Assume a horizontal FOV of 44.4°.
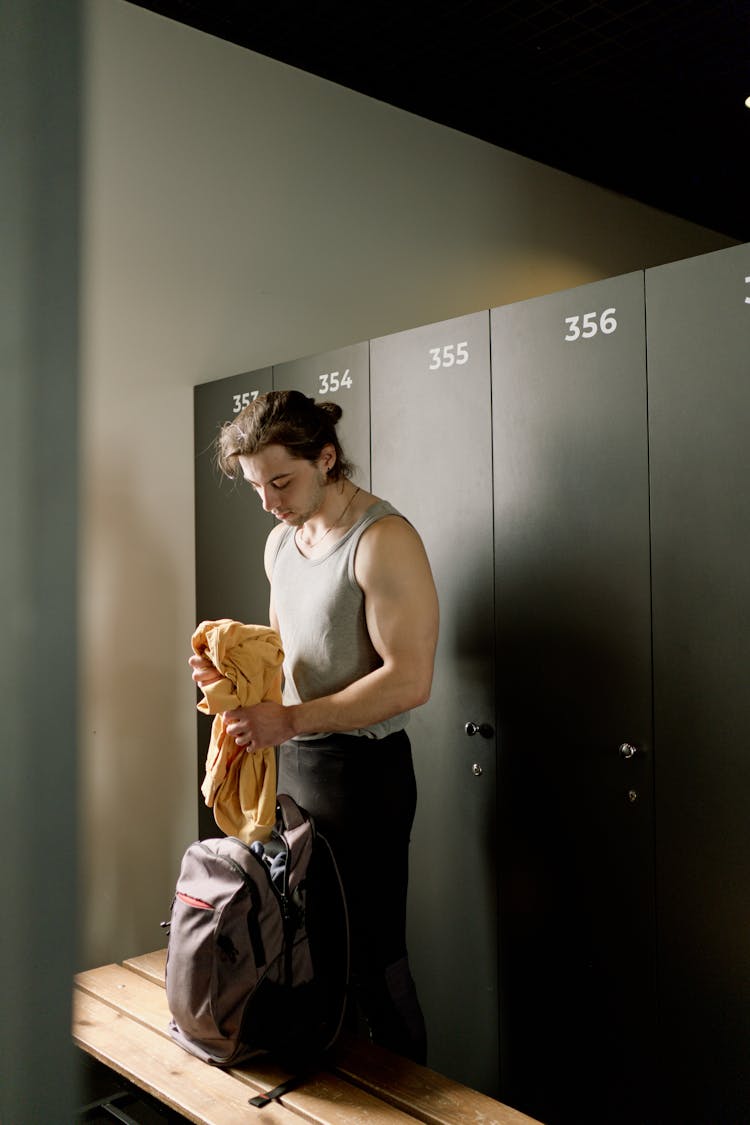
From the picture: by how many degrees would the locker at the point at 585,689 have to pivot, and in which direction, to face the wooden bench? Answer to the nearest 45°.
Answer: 0° — it already faces it

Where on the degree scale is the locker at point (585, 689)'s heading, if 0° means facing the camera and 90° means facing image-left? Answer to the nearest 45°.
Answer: approximately 45°

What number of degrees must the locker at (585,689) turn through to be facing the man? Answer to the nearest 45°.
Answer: approximately 45° to its right
